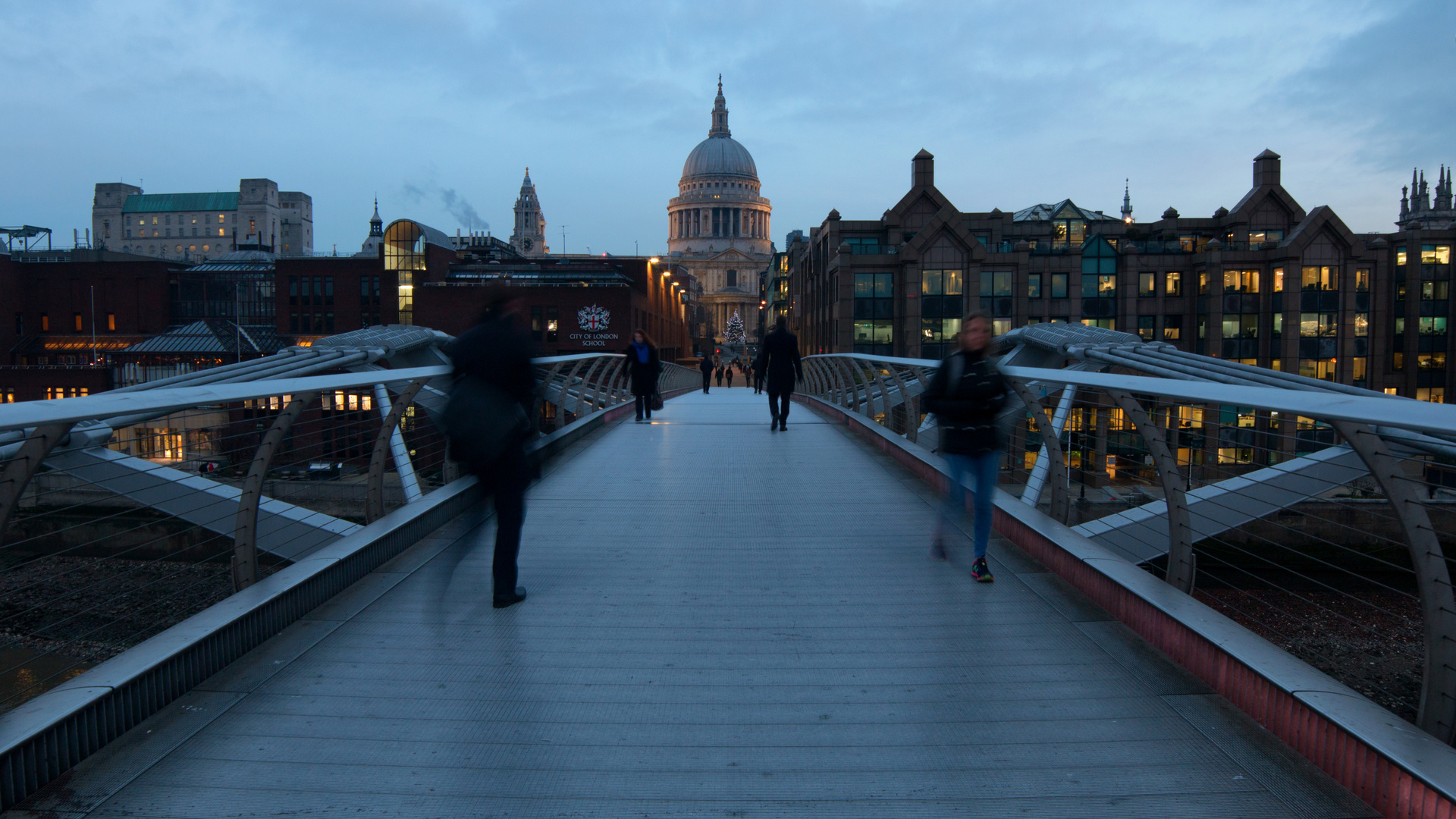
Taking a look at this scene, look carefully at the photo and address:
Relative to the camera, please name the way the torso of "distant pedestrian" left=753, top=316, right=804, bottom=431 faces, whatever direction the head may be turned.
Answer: away from the camera

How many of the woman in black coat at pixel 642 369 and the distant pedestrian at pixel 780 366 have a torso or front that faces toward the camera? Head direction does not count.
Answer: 1

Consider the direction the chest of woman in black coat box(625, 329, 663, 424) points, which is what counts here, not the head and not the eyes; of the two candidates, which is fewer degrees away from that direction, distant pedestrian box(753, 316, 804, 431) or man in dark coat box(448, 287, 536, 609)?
the man in dark coat

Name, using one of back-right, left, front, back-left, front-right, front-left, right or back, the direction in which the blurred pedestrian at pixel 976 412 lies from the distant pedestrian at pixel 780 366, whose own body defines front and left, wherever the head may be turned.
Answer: back

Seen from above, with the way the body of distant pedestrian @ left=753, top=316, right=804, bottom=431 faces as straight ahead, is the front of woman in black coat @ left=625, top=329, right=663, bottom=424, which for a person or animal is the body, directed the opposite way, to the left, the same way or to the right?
the opposite way

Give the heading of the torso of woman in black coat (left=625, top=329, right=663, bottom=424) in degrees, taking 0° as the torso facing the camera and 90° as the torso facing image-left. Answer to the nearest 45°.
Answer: approximately 0°

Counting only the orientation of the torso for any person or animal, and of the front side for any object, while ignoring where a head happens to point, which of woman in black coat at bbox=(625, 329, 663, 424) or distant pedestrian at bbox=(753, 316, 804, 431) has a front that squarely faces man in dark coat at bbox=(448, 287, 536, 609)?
the woman in black coat

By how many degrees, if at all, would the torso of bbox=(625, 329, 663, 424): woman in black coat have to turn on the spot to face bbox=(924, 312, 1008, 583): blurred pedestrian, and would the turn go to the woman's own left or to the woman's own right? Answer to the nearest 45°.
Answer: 0° — they already face them
